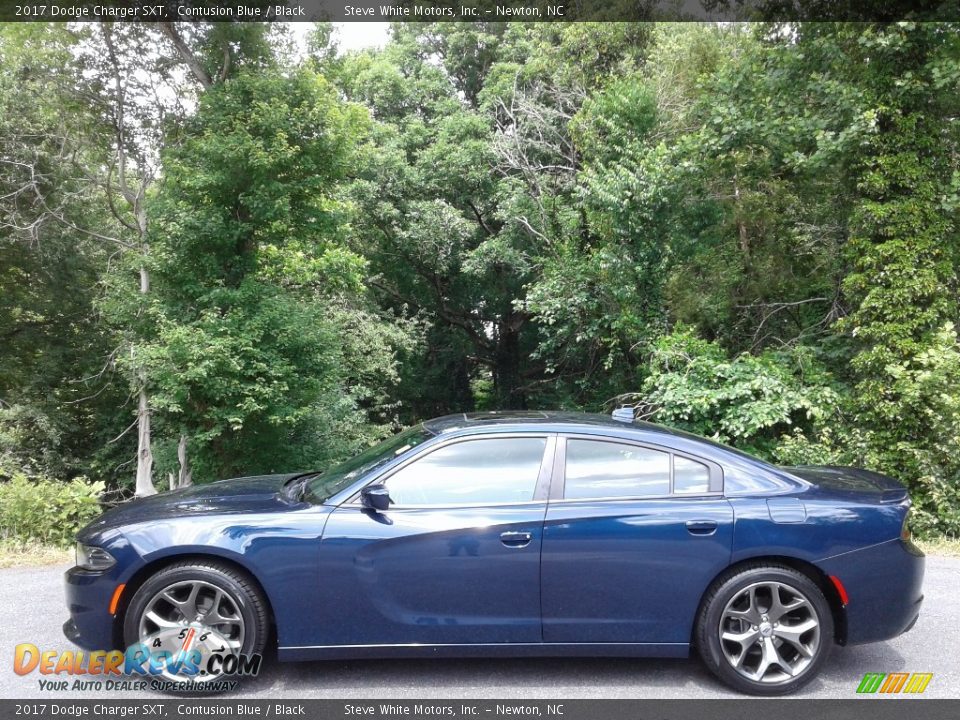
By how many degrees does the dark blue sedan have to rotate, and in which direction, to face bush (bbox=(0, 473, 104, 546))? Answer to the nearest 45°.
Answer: approximately 45° to its right

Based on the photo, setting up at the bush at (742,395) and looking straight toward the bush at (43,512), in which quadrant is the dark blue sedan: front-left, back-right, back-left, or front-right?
front-left

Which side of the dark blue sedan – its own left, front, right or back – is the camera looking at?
left

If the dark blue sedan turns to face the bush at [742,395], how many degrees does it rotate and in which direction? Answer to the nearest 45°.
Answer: approximately 135° to its right
